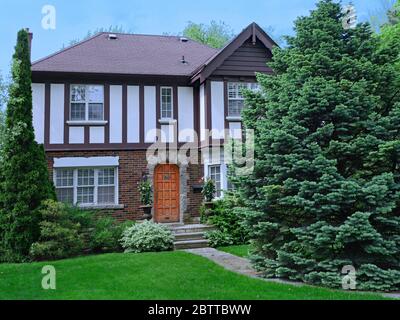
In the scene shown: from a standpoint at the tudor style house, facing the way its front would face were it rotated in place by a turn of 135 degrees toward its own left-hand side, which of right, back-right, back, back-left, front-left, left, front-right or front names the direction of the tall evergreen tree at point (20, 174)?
back

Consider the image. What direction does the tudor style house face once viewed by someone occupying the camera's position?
facing the viewer

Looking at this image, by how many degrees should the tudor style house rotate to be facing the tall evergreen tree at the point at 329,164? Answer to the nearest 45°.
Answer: approximately 45° to its left

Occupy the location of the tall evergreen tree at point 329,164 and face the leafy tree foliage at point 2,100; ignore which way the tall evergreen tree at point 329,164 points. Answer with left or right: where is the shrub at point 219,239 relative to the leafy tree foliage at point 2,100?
right

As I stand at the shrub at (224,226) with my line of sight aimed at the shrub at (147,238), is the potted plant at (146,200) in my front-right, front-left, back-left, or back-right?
front-right

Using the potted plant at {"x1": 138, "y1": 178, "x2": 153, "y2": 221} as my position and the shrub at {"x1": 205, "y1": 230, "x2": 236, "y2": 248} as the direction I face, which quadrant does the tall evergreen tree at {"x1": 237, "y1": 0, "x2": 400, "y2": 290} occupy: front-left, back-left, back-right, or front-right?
front-right

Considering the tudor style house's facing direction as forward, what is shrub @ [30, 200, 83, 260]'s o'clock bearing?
The shrub is roughly at 1 o'clock from the tudor style house.

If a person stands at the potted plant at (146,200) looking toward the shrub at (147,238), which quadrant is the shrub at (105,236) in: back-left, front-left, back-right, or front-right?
front-right
